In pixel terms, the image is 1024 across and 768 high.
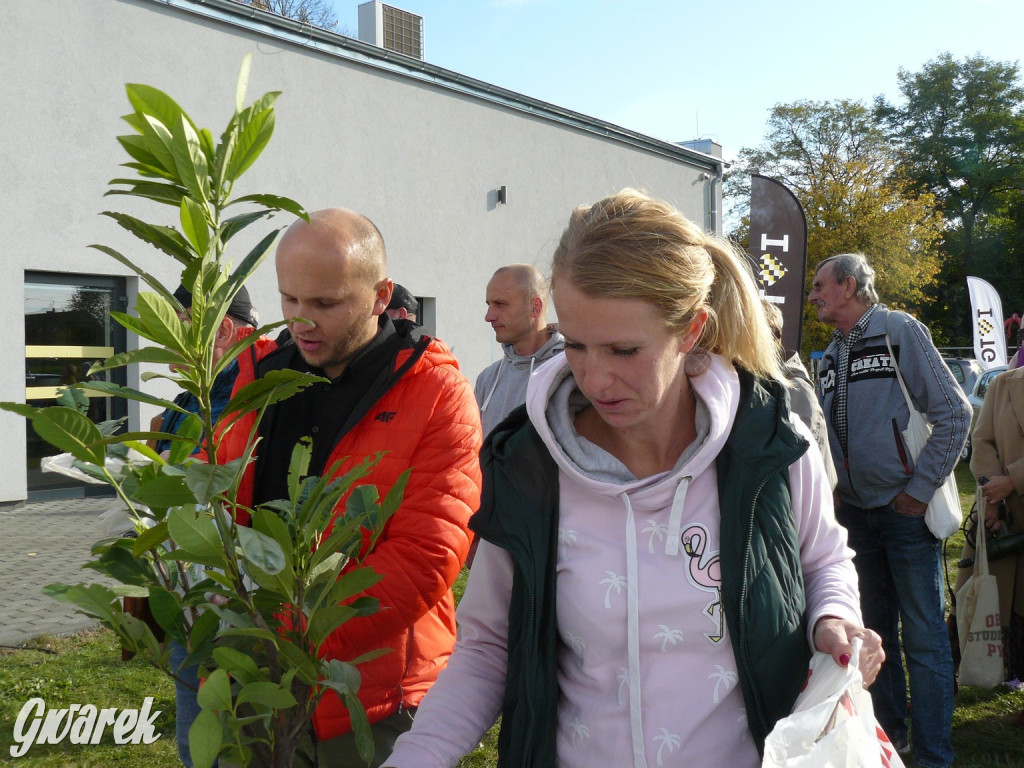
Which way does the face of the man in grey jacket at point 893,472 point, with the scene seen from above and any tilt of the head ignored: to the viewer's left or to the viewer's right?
to the viewer's left

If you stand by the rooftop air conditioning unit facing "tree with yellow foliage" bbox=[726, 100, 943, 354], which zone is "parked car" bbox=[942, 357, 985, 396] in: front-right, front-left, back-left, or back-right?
front-right

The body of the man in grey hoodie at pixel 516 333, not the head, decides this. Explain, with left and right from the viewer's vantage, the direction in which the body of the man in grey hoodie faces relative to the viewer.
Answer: facing the viewer and to the left of the viewer

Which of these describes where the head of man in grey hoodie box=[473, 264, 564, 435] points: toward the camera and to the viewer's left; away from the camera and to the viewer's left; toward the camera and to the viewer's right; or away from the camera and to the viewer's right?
toward the camera and to the viewer's left

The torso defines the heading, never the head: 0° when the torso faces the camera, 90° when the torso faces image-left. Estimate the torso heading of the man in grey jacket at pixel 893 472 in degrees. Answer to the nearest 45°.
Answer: approximately 45°

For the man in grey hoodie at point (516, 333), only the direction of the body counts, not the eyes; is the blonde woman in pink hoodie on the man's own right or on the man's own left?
on the man's own left

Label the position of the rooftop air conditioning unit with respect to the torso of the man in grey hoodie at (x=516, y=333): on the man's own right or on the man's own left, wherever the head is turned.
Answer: on the man's own right

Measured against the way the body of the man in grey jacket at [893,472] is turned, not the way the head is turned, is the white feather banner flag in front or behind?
behind

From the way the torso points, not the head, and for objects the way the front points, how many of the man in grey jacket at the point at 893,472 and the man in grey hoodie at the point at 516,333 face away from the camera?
0

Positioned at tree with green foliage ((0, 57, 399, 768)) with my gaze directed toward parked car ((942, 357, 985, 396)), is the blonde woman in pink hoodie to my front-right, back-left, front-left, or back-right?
front-right

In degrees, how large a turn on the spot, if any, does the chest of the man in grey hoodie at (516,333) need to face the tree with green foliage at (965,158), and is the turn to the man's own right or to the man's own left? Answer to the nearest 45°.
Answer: approximately 180°

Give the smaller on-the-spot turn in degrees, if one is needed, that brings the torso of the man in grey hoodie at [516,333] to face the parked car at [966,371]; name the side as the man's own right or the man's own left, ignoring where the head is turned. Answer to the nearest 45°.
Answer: approximately 180°

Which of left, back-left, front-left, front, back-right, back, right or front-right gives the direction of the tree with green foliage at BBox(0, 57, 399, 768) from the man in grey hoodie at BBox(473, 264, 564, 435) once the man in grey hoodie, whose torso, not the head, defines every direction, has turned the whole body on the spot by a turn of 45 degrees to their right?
left

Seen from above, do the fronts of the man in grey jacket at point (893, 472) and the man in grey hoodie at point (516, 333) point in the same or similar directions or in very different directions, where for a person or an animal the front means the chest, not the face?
same or similar directions

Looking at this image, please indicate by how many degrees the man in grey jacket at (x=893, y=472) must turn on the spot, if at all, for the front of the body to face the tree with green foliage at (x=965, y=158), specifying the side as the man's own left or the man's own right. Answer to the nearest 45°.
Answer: approximately 135° to the man's own right
